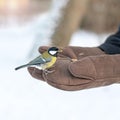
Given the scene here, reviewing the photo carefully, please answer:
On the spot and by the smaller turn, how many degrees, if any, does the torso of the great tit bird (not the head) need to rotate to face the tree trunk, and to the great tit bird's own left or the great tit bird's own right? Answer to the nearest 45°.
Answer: approximately 90° to the great tit bird's own left

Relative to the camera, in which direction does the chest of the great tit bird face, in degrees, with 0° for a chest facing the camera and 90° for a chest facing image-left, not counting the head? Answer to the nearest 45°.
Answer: approximately 270°
